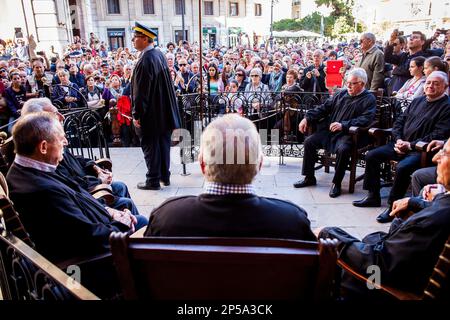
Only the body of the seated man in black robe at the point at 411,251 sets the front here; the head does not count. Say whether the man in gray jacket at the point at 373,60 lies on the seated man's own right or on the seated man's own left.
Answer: on the seated man's own right

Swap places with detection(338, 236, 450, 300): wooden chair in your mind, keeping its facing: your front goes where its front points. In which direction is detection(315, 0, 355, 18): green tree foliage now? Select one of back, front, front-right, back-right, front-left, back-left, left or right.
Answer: right

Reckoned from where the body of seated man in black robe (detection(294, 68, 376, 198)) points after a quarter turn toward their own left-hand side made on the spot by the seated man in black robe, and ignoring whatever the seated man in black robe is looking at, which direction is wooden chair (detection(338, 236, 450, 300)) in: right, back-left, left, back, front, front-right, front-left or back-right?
front-right

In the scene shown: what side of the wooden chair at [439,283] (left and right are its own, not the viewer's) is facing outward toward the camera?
left

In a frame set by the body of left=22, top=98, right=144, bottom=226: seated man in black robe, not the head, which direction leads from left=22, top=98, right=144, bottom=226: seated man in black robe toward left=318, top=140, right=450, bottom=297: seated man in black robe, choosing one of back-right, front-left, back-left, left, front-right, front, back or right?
front-right

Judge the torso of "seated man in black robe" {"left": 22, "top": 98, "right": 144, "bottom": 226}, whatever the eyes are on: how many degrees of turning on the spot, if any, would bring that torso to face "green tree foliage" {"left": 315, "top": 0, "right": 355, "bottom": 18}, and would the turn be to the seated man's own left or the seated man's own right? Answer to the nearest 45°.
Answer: approximately 45° to the seated man's own left

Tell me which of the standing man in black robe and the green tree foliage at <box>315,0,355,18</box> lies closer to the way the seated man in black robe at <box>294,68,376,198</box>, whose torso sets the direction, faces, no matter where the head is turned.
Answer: the standing man in black robe

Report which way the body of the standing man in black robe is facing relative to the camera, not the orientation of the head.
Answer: to the viewer's left

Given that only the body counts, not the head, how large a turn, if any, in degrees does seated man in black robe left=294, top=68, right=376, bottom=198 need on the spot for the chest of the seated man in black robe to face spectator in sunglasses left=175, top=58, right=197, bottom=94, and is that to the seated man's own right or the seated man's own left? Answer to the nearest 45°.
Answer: approximately 90° to the seated man's own right

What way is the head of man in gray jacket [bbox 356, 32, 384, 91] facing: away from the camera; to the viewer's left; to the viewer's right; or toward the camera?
to the viewer's left

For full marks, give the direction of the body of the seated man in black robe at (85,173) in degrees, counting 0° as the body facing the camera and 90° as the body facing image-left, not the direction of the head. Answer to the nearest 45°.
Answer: approximately 270°

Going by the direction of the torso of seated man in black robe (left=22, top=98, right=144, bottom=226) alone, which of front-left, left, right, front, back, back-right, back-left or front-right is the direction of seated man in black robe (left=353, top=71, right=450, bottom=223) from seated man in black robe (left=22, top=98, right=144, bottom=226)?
front

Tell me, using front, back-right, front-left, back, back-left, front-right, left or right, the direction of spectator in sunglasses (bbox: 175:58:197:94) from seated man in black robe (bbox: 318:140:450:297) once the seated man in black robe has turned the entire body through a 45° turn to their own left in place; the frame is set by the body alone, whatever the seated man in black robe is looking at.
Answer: right

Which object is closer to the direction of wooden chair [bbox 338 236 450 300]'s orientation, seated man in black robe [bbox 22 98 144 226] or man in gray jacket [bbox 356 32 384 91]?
the seated man in black robe

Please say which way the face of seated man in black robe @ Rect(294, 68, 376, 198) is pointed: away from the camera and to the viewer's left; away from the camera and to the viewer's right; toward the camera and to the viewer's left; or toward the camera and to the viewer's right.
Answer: toward the camera and to the viewer's left

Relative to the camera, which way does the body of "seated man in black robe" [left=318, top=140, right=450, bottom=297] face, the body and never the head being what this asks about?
to the viewer's left
